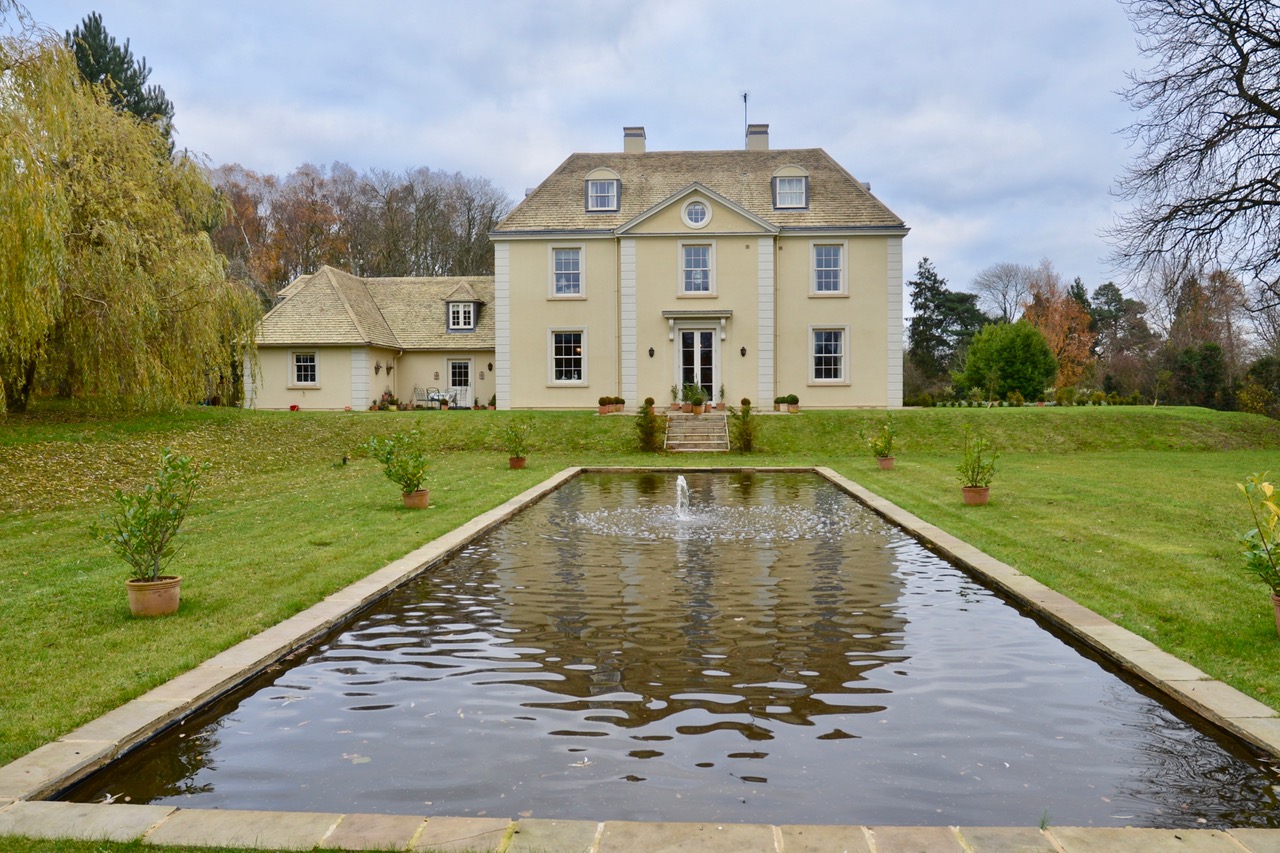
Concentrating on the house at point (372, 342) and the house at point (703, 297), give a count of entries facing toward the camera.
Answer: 2

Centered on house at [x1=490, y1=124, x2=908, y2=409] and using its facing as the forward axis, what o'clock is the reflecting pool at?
The reflecting pool is roughly at 12 o'clock from the house.

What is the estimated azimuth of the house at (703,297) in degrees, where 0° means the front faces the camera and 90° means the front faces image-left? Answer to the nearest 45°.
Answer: approximately 0°

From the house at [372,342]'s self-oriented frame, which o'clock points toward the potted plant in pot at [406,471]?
The potted plant in pot is roughly at 12 o'clock from the house.

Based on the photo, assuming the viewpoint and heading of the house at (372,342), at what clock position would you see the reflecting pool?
The reflecting pool is roughly at 12 o'clock from the house.

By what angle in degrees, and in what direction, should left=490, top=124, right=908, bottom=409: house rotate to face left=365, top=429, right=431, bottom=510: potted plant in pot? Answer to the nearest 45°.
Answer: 0° — it already faces it

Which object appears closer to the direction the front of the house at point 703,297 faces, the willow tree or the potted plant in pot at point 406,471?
the potted plant in pot

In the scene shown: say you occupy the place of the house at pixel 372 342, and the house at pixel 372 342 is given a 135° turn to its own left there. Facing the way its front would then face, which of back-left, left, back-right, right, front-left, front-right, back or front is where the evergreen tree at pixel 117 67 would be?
left
